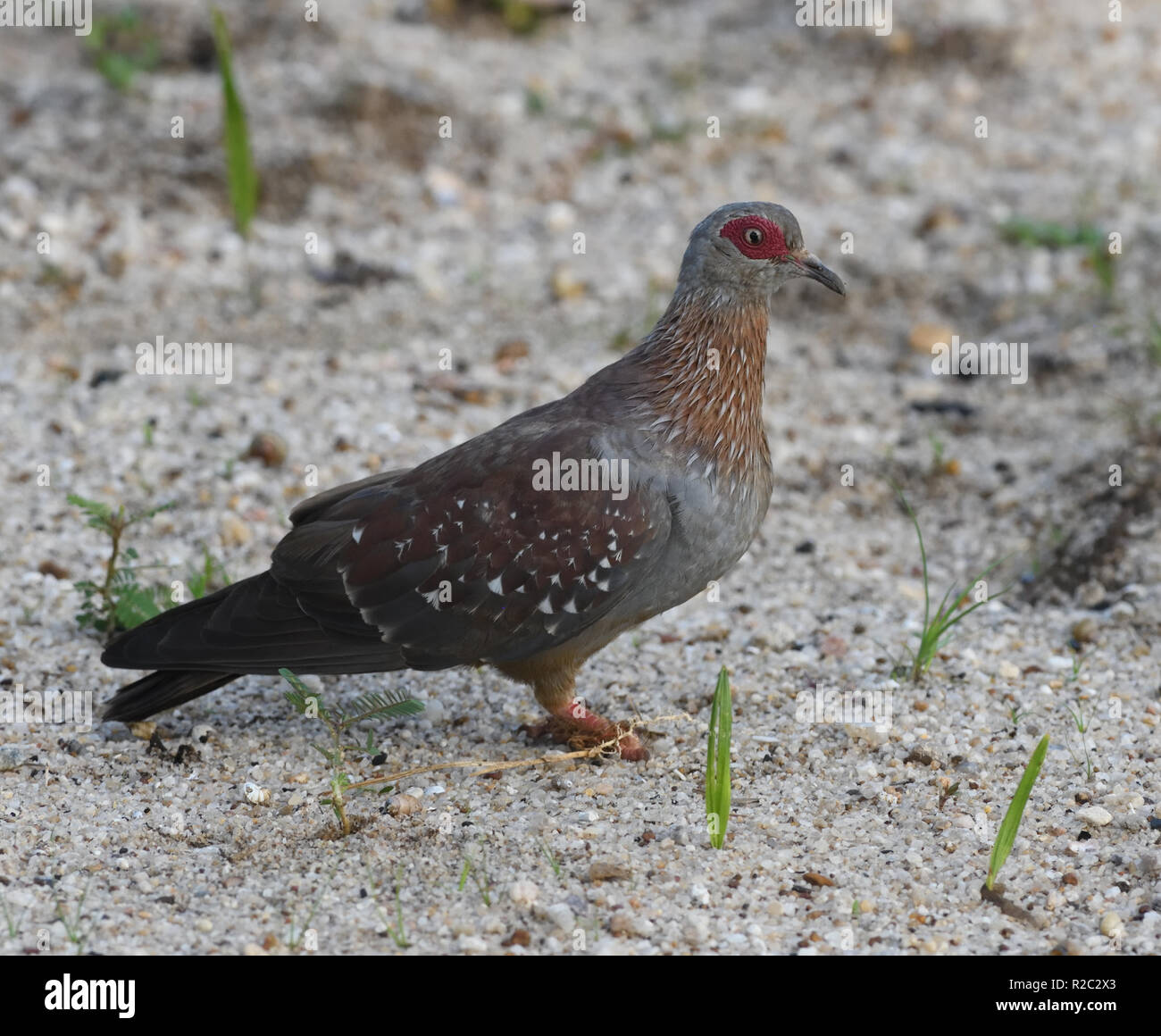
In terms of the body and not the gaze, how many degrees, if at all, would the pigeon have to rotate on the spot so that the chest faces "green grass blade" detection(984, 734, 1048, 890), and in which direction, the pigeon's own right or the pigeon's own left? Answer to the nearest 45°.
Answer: approximately 45° to the pigeon's own right

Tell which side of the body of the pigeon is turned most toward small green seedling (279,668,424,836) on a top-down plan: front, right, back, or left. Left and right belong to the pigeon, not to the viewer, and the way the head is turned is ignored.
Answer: right

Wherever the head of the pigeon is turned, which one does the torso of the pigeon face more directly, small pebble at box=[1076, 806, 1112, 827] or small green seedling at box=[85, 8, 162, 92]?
the small pebble

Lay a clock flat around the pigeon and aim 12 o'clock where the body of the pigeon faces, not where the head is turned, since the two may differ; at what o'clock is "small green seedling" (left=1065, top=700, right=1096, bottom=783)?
The small green seedling is roughly at 12 o'clock from the pigeon.

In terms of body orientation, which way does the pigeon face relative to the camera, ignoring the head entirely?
to the viewer's right

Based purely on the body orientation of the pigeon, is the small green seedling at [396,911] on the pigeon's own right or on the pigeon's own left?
on the pigeon's own right

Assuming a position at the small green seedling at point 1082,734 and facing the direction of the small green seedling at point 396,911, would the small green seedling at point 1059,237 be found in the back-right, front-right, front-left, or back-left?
back-right

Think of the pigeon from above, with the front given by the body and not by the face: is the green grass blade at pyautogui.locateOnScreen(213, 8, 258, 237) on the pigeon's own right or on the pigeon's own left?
on the pigeon's own left

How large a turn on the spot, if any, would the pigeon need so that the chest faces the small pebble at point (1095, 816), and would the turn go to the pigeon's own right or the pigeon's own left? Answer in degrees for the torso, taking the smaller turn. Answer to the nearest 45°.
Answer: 0° — it already faces it
